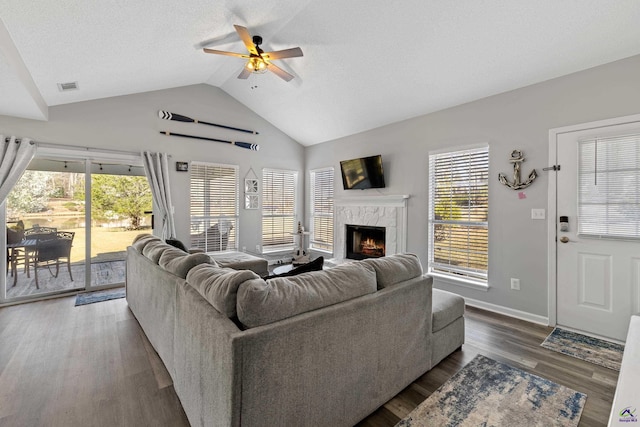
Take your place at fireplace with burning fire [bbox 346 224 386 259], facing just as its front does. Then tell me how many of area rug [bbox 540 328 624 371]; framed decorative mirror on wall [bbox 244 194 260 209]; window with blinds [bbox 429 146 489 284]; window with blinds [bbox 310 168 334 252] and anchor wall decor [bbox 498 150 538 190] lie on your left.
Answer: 3

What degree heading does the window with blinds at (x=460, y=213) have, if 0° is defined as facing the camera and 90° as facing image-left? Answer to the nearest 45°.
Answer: approximately 45°

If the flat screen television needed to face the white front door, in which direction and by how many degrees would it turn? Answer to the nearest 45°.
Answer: approximately 90° to its left

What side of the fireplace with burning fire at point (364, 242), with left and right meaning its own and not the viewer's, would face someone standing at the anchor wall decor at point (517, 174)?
left

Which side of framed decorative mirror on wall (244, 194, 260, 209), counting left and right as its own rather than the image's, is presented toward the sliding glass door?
right

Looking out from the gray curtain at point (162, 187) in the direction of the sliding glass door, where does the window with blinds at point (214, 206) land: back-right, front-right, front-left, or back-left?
back-right

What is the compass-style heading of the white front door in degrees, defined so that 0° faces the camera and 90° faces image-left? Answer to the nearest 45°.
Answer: approximately 45°

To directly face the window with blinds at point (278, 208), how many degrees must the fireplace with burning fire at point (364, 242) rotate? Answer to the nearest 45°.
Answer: approximately 45° to its right

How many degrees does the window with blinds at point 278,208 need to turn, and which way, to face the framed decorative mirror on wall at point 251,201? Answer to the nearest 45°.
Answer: approximately 90° to its right
